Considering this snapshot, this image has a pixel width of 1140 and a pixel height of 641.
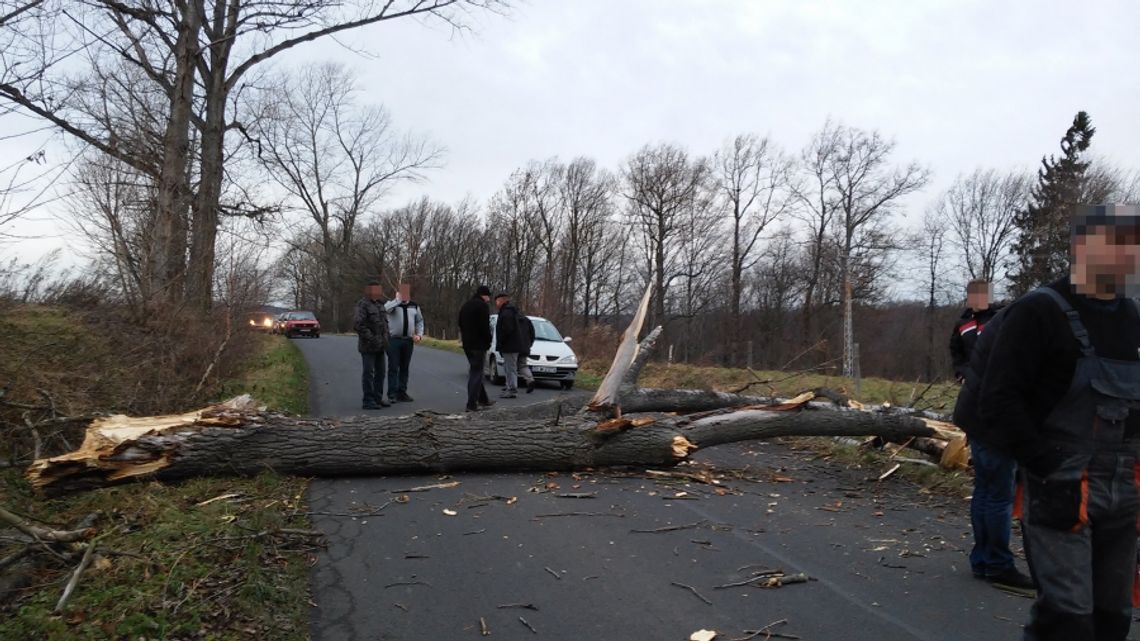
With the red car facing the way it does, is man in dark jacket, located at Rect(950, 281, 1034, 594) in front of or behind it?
in front

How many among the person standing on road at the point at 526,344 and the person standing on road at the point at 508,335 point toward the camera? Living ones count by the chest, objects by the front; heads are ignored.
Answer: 0

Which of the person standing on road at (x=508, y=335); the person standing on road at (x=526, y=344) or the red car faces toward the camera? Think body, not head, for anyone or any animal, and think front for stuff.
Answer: the red car

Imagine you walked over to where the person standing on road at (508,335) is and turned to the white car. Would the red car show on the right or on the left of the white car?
left

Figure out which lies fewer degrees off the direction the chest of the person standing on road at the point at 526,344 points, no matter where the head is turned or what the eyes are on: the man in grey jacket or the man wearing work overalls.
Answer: the man in grey jacket

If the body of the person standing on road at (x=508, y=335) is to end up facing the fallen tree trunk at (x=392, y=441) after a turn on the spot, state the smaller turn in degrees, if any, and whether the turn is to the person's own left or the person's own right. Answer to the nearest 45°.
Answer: approximately 90° to the person's own left

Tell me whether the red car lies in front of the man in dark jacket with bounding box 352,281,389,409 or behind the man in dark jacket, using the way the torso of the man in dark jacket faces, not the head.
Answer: behind

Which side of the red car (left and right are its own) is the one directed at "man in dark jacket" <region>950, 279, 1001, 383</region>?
front
